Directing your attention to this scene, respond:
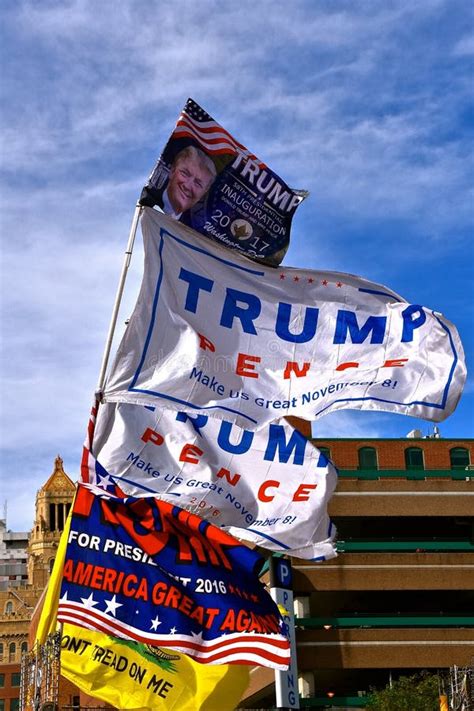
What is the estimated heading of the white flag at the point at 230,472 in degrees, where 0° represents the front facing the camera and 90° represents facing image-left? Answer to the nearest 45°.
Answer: approximately 0°
